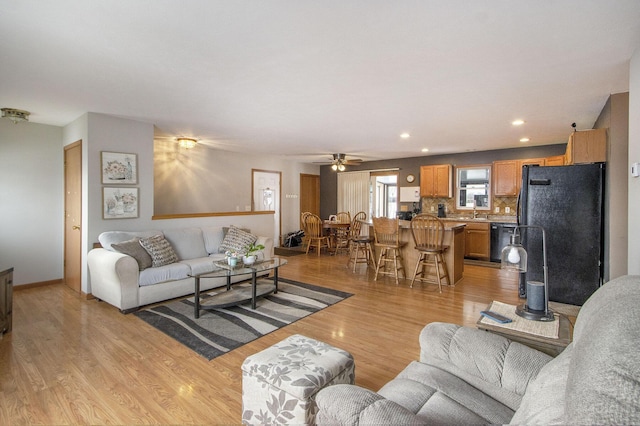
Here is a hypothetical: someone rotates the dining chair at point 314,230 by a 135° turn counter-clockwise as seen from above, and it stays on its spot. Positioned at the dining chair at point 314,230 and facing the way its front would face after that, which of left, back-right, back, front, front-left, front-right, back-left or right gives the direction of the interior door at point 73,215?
front-left

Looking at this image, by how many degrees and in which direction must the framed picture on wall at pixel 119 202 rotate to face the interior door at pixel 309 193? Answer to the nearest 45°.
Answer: approximately 90° to its left

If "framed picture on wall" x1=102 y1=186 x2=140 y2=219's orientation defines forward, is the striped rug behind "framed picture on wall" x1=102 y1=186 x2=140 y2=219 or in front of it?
in front

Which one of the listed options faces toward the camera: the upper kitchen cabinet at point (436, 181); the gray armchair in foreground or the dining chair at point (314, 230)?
the upper kitchen cabinet

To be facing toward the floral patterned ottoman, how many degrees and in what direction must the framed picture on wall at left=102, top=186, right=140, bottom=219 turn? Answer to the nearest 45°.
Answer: approximately 45° to its right

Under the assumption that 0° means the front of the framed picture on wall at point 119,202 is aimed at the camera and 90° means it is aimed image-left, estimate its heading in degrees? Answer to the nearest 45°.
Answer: approximately 315°

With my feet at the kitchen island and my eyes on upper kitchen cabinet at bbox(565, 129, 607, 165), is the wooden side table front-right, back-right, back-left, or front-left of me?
front-right

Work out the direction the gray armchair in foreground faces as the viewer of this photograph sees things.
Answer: facing away from the viewer and to the left of the viewer

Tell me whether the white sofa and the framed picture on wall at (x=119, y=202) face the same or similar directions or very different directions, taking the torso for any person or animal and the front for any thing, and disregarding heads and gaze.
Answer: same or similar directions

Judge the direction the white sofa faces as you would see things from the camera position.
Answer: facing the viewer and to the right of the viewer

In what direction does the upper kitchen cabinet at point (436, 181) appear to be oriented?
toward the camera
